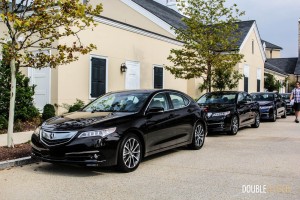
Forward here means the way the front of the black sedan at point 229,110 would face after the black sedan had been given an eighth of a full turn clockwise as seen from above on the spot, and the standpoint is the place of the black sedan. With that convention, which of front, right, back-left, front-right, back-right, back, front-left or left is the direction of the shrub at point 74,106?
front

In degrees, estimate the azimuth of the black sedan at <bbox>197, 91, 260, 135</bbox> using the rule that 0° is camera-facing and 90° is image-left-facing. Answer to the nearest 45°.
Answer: approximately 45°

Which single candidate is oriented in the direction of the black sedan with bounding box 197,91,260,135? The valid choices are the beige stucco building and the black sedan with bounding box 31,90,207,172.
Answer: the beige stucco building

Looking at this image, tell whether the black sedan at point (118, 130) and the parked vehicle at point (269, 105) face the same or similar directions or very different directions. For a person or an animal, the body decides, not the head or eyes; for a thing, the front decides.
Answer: same or similar directions

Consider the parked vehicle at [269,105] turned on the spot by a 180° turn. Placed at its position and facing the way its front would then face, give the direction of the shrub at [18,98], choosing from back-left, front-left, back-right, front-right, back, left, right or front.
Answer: back

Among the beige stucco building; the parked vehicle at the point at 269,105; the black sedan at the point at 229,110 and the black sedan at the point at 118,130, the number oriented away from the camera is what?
0

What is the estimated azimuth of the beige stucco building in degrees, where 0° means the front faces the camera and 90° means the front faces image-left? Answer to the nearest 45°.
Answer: approximately 315°

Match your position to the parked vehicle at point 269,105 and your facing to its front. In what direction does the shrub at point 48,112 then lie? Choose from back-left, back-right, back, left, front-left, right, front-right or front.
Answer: front

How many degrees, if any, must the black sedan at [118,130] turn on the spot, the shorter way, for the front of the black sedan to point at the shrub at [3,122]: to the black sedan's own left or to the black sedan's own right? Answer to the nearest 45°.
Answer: approximately 90° to the black sedan's own right

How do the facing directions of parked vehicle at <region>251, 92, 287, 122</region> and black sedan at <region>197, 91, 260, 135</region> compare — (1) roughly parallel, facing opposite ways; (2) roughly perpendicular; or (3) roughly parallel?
roughly parallel

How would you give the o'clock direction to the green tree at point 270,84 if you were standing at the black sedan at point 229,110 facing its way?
The green tree is roughly at 5 o'clock from the black sedan.

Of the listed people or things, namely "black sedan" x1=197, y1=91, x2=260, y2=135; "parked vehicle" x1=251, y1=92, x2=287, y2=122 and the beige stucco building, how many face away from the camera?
0

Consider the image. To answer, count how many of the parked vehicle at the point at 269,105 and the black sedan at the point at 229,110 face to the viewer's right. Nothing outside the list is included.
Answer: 0

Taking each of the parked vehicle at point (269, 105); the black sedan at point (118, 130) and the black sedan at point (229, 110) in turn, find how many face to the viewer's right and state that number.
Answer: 0

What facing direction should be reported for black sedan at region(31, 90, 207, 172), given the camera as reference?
facing the viewer and to the left of the viewer

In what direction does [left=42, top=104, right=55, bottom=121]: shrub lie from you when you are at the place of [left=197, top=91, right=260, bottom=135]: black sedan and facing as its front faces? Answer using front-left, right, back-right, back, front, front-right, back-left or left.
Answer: front-right

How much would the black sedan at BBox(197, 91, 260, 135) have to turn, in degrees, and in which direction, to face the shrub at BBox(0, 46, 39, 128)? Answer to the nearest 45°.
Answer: approximately 45° to its right

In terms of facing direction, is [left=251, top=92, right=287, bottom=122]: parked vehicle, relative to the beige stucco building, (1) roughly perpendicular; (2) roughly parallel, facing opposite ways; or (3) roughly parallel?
roughly perpendicular

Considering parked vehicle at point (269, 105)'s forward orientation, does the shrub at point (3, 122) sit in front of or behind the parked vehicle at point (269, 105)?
in front
